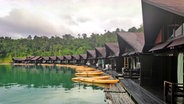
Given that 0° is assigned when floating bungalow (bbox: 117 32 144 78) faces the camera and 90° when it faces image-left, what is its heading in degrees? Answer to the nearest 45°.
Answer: approximately 45°

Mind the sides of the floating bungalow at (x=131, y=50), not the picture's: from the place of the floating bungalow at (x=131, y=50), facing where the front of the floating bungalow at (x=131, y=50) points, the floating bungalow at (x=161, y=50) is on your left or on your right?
on your left
